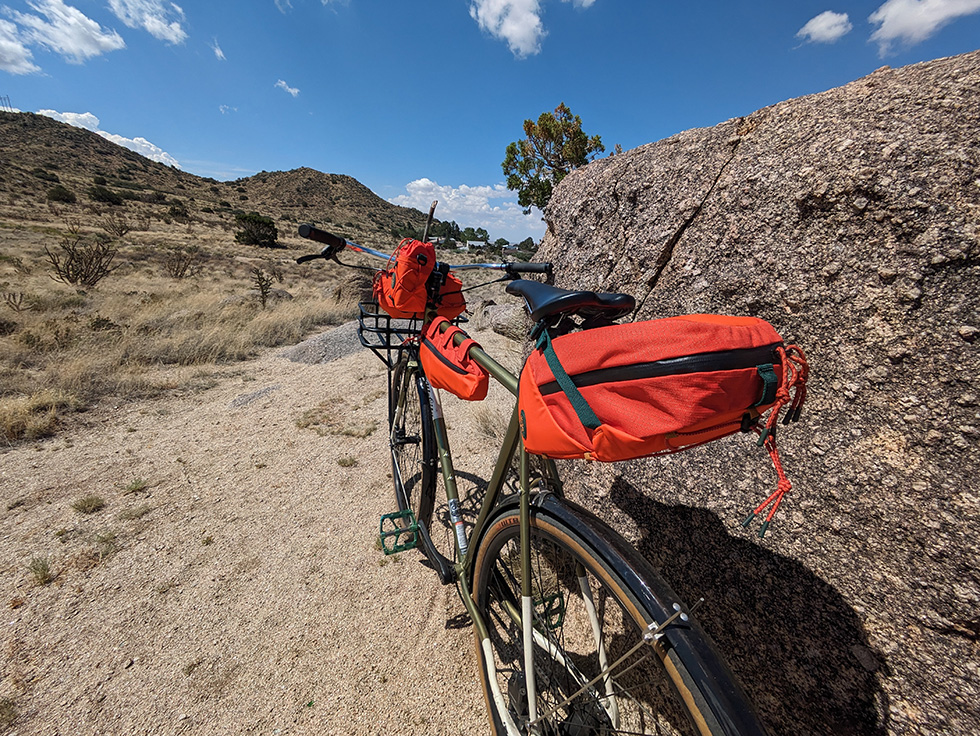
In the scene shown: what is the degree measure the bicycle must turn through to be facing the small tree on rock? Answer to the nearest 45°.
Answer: approximately 45° to its right

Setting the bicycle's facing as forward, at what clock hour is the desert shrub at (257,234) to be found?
The desert shrub is roughly at 12 o'clock from the bicycle.

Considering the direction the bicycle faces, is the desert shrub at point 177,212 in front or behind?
in front

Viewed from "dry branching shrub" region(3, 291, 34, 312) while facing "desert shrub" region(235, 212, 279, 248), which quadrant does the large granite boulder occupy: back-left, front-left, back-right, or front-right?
back-right

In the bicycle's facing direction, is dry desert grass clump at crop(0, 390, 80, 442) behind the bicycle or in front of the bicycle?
in front

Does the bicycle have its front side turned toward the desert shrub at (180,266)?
yes

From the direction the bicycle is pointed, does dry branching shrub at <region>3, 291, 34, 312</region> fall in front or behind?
in front

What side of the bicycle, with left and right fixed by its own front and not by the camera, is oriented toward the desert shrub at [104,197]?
front

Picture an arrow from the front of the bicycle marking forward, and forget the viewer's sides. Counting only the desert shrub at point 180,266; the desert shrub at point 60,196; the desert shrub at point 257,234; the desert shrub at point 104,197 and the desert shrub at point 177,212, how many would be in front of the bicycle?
5

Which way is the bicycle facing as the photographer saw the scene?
facing away from the viewer and to the left of the viewer

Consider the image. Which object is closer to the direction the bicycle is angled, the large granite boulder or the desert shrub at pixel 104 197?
the desert shrub

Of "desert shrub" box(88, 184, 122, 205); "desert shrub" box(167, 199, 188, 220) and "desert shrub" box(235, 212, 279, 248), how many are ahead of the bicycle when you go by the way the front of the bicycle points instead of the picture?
3

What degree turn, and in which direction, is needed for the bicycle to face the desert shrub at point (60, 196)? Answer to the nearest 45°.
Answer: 0° — it already faces it
